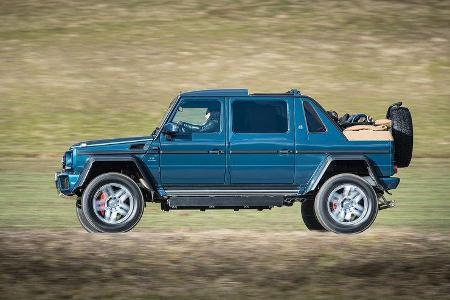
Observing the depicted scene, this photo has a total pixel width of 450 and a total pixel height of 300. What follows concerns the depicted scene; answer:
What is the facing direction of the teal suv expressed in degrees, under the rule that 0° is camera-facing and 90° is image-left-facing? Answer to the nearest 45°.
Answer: approximately 90°
